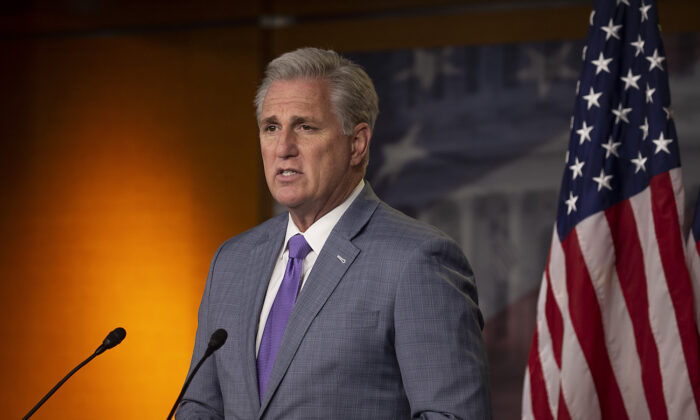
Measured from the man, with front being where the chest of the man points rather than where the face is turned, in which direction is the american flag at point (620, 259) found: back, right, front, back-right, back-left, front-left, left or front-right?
back

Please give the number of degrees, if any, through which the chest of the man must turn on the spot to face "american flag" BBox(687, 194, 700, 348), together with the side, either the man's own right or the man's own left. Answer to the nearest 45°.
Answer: approximately 180°

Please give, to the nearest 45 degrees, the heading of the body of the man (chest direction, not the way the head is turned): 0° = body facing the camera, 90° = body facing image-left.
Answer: approximately 45°
